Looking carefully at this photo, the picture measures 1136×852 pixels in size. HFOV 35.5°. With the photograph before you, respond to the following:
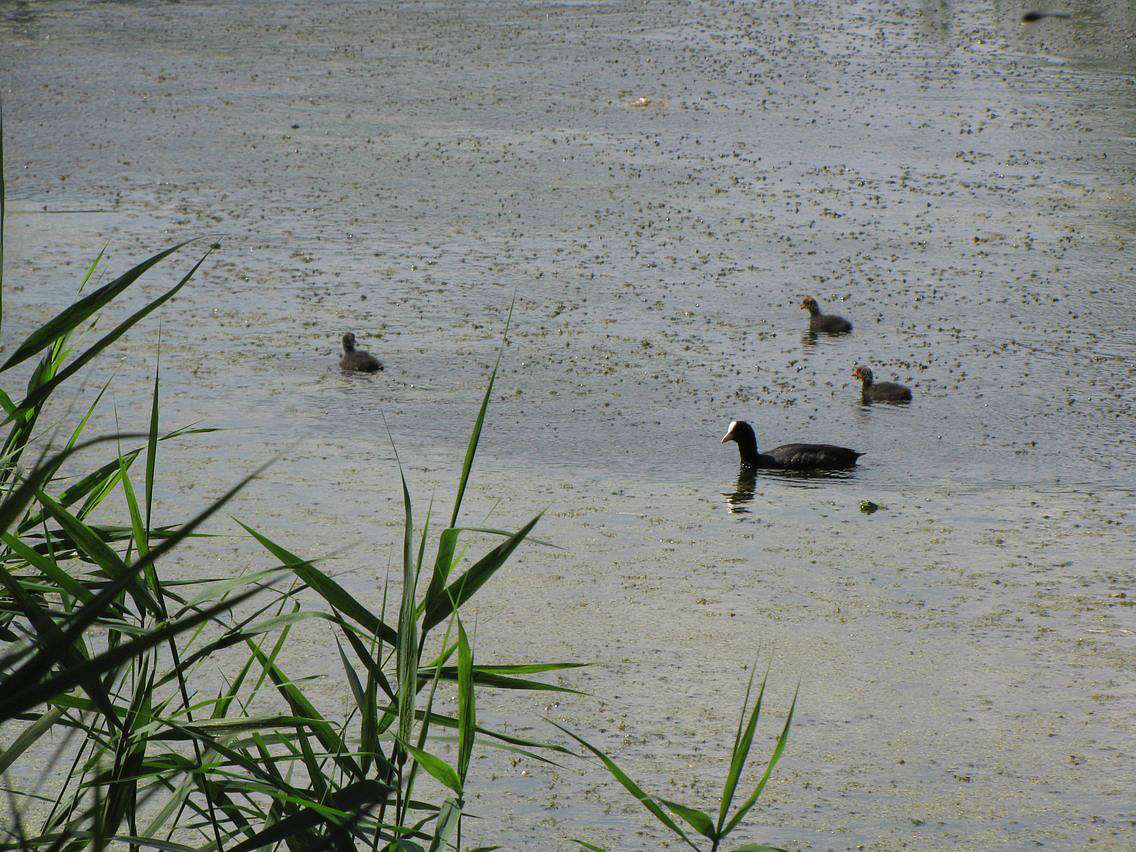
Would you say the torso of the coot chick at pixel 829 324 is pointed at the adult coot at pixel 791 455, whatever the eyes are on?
no

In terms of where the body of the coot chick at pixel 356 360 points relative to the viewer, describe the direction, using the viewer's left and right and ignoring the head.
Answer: facing to the left of the viewer

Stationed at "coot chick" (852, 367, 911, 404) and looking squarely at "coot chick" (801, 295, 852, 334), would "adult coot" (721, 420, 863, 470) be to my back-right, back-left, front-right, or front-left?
back-left

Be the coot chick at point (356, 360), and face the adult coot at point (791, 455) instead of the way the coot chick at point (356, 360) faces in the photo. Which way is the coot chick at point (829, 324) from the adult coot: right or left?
left

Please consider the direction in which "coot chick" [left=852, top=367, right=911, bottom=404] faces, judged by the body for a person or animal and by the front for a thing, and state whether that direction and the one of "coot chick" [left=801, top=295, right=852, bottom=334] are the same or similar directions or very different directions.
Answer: same or similar directions

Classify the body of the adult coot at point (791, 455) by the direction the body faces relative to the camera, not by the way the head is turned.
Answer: to the viewer's left

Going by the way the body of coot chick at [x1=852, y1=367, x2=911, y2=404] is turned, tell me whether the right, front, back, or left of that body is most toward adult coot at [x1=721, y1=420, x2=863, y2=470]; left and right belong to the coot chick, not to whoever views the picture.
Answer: left

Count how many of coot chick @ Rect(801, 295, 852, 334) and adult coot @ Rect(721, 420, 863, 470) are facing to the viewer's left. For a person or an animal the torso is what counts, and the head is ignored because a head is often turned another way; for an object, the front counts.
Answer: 2

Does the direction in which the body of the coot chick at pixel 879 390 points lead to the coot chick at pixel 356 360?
yes

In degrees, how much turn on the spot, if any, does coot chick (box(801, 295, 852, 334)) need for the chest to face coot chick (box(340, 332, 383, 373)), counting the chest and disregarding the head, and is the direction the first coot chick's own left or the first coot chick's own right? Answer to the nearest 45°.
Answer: approximately 45° to the first coot chick's own left

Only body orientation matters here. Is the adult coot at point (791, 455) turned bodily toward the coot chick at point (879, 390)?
no

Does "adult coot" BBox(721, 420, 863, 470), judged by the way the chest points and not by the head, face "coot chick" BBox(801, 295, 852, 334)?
no

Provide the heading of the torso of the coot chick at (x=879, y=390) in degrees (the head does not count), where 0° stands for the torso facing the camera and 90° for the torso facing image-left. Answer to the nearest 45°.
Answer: approximately 90°

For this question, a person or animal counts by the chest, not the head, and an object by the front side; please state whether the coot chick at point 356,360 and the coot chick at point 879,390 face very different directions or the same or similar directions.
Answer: same or similar directions

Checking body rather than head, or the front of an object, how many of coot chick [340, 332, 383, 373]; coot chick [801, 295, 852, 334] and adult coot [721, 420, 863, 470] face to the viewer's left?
3

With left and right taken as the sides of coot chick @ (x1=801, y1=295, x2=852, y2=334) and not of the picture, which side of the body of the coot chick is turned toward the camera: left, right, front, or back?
left

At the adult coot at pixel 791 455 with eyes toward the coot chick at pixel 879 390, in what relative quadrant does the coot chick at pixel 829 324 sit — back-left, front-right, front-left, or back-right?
front-left
